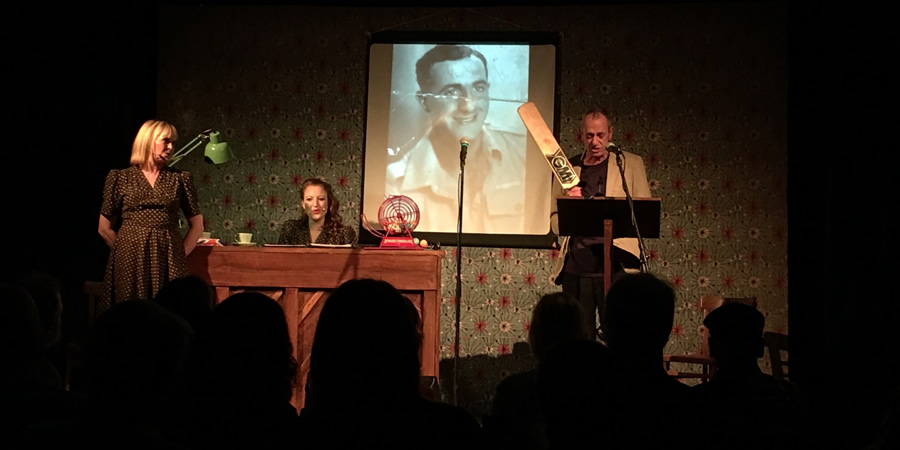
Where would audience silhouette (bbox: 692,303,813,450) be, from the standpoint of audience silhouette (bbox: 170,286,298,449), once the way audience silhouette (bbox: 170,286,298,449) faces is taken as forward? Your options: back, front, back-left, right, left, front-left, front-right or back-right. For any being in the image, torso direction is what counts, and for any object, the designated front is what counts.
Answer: right

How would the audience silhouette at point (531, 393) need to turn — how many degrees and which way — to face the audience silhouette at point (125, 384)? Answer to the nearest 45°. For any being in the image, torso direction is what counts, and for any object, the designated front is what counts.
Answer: approximately 135° to their left

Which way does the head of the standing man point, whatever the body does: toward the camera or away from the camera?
toward the camera

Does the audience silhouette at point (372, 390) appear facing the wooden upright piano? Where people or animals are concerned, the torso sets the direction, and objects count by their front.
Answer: yes

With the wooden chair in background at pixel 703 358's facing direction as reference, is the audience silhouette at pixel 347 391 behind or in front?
in front

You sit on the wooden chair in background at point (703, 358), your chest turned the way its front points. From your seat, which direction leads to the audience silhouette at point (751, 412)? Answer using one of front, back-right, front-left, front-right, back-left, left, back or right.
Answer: front-left

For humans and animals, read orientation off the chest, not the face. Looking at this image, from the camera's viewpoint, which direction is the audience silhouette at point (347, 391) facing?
away from the camera

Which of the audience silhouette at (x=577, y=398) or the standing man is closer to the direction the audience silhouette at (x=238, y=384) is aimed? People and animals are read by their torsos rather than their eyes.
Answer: the standing man

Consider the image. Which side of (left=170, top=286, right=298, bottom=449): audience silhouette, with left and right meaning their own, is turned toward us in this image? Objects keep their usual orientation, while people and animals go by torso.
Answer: back

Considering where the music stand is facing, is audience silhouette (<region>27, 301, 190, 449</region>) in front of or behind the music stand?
behind

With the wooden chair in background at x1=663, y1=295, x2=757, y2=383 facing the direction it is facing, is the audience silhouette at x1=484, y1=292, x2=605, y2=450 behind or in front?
in front

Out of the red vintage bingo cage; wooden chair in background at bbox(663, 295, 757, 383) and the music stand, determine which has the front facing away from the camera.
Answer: the music stand

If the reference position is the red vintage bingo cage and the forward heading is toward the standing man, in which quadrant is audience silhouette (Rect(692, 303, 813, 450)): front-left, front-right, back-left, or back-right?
front-right

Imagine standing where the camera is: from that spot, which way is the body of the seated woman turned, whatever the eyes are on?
toward the camera

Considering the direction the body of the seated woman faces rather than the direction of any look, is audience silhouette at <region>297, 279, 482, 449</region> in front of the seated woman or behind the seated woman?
in front

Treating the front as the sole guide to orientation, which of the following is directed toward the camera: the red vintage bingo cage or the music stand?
the red vintage bingo cage

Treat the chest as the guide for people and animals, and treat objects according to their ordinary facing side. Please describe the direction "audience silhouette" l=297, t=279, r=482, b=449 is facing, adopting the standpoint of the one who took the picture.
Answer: facing away from the viewer

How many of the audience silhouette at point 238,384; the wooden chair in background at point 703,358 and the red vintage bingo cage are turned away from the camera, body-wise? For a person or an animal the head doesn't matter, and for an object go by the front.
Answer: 1

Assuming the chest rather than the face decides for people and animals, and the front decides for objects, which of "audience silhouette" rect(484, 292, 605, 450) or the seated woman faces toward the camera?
the seated woman

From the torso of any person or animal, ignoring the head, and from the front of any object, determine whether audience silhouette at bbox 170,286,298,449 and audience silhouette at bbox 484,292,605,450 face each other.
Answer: no

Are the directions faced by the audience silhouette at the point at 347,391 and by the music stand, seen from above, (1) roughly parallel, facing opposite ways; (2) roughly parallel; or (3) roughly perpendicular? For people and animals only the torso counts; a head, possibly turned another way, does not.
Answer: roughly parallel
